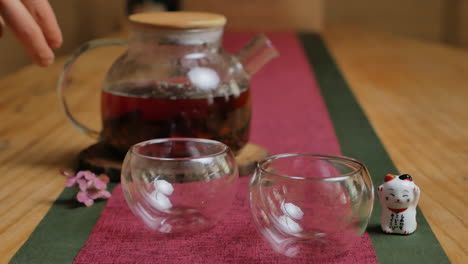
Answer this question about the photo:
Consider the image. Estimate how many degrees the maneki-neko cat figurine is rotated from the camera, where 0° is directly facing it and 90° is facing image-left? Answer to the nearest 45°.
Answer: approximately 0°
